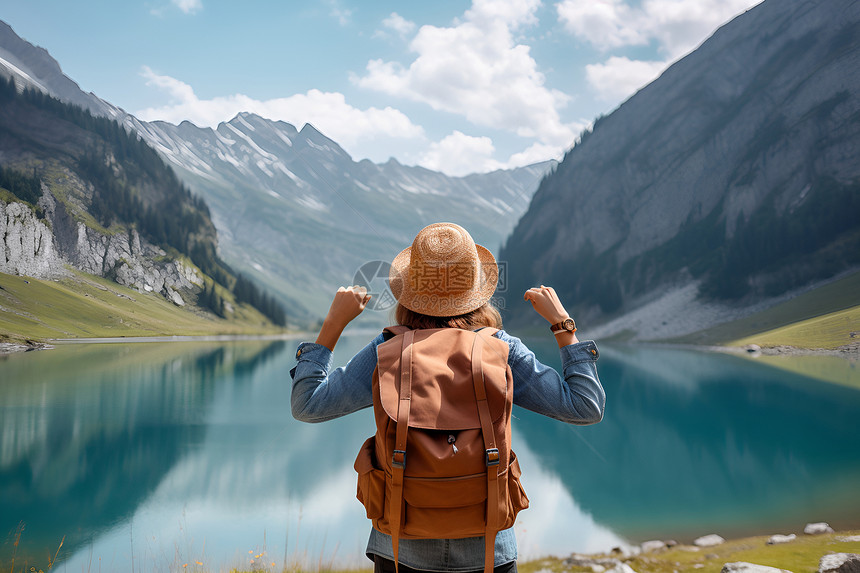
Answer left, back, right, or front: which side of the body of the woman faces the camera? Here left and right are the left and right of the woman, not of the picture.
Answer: back

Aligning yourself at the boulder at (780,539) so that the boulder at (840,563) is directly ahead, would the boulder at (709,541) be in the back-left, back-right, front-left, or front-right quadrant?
back-right

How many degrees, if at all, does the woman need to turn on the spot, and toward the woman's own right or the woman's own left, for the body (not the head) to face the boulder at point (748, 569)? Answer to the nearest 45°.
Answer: approximately 45° to the woman's own right

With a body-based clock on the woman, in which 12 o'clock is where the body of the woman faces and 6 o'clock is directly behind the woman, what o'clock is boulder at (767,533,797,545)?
The boulder is roughly at 1 o'clock from the woman.

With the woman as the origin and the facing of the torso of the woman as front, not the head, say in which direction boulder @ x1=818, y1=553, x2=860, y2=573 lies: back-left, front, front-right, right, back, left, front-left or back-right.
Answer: front-right

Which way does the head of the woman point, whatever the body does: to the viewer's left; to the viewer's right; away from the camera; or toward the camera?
away from the camera
